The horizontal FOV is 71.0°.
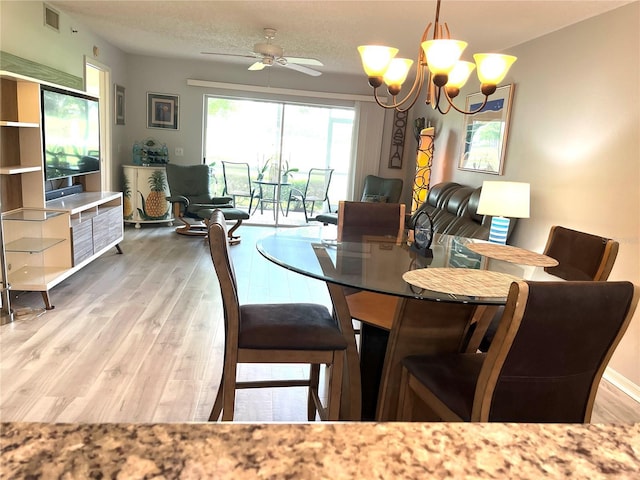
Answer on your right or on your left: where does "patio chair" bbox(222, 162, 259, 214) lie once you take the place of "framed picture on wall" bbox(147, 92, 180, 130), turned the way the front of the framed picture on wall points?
on your left

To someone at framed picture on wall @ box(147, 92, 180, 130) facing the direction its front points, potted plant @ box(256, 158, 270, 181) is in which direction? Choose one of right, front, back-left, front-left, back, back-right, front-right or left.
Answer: left

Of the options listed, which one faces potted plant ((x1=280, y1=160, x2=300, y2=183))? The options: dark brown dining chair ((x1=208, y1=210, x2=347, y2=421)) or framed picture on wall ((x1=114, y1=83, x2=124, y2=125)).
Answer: the framed picture on wall

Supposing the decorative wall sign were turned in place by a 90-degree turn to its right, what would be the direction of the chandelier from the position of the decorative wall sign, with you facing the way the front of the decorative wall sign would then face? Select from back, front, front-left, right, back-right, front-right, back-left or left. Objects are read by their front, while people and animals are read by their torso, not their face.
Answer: left

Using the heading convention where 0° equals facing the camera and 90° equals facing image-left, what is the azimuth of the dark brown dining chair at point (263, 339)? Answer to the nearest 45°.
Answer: approximately 270°

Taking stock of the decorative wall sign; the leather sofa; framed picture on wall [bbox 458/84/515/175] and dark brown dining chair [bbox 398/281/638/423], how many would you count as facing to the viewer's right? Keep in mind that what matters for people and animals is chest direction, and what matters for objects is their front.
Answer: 0

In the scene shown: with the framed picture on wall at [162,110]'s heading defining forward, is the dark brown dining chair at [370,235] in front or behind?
in front

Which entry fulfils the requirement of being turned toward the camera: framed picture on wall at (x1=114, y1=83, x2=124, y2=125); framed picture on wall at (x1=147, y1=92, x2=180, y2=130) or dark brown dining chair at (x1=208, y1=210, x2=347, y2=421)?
framed picture on wall at (x1=147, y1=92, x2=180, y2=130)

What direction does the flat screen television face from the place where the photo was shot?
facing the viewer and to the right of the viewer

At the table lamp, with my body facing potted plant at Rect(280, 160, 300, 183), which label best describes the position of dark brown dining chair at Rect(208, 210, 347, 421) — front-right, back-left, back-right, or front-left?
back-left

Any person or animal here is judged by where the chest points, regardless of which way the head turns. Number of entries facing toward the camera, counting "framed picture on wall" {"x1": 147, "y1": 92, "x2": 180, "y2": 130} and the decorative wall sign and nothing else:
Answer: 2

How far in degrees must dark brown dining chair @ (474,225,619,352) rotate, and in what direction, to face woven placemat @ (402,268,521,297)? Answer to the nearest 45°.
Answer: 0° — it already faces it

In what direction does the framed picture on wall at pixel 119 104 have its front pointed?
to the viewer's right

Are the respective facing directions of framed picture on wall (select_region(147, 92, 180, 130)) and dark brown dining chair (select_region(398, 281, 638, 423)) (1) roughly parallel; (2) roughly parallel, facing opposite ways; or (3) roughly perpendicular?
roughly parallel, facing opposite ways

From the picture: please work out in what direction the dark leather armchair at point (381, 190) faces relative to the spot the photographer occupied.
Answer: facing the viewer and to the left of the viewer

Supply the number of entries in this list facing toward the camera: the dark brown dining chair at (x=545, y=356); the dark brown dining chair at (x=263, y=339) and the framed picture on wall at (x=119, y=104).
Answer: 0

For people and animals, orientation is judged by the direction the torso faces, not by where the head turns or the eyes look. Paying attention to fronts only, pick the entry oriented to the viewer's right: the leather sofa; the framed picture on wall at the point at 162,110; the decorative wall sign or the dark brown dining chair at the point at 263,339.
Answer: the dark brown dining chair

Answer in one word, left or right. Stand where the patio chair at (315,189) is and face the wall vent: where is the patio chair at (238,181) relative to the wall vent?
right

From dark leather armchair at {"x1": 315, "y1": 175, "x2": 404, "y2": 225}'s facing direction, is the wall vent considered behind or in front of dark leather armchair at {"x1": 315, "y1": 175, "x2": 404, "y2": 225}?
in front

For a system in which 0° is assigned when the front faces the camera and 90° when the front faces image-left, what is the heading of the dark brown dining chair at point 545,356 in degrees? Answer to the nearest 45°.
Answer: approximately 135°

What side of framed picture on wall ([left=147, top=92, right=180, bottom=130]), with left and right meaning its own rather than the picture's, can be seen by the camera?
front

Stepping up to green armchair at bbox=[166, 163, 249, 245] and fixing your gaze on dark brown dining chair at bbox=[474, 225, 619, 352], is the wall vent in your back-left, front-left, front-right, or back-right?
front-right

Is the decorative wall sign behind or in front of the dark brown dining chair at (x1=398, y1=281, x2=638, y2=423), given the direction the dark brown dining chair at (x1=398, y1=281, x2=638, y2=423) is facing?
in front
